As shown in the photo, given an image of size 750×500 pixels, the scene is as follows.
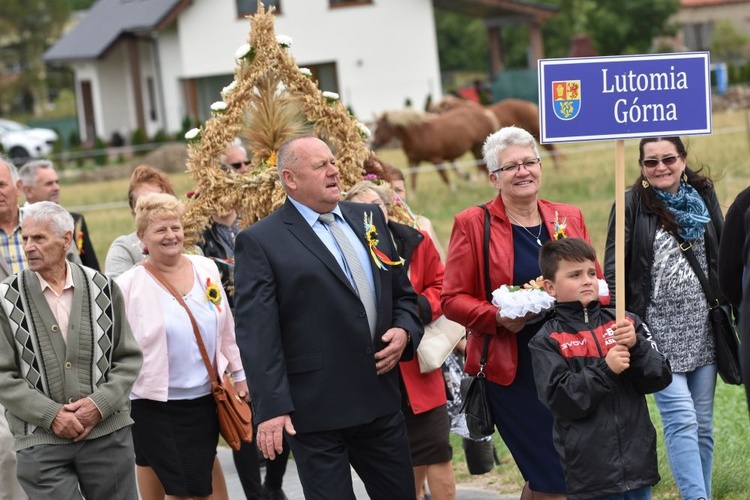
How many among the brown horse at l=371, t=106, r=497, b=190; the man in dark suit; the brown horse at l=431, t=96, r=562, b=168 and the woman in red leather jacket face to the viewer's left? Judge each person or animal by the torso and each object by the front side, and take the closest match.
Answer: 2

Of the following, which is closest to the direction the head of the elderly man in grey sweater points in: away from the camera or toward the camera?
toward the camera

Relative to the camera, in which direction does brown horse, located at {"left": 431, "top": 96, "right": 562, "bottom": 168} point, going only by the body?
to the viewer's left

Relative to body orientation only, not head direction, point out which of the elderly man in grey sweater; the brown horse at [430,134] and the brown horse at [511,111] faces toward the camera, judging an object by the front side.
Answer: the elderly man in grey sweater

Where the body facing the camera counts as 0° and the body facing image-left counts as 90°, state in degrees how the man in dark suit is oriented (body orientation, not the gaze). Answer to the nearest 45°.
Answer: approximately 315°

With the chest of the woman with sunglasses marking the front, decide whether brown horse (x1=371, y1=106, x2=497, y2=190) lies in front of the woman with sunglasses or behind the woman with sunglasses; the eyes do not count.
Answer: behind

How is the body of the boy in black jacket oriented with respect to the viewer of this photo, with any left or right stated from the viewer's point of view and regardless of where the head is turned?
facing the viewer and to the right of the viewer

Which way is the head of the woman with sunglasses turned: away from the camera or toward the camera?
toward the camera

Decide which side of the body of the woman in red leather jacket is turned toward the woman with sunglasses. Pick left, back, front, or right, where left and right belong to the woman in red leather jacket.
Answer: left

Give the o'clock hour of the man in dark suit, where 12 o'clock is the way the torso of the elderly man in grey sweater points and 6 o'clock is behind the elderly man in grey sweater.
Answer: The man in dark suit is roughly at 10 o'clock from the elderly man in grey sweater.

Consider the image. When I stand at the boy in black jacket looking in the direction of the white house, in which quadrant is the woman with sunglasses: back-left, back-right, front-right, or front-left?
front-right

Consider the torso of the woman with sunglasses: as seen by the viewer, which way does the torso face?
toward the camera

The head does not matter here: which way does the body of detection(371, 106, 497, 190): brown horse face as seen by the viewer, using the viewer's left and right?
facing to the left of the viewer

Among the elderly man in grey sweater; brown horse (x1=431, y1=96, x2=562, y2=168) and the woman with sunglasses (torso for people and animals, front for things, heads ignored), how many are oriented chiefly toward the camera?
2
